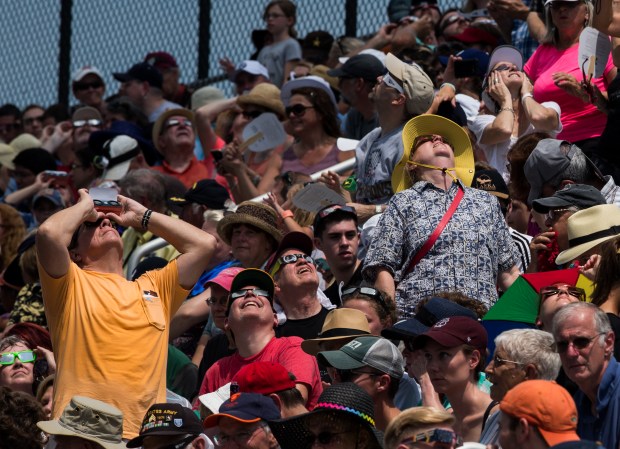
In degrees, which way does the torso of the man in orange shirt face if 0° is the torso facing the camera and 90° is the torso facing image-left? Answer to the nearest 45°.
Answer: approximately 315°
